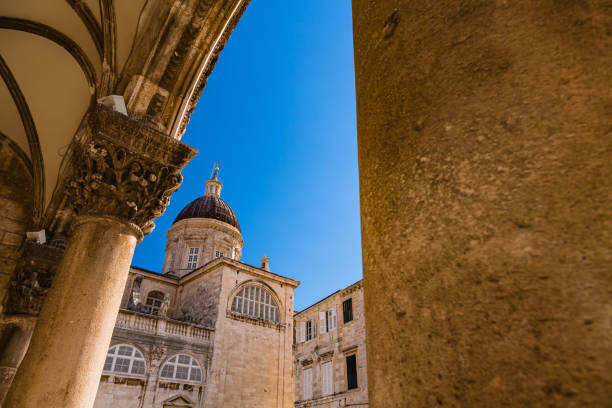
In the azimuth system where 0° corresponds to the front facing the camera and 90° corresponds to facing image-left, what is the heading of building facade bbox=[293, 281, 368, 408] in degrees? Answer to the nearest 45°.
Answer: approximately 45°

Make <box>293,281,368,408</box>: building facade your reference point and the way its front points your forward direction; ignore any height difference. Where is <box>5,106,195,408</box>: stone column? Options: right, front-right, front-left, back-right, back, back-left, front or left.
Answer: front-left

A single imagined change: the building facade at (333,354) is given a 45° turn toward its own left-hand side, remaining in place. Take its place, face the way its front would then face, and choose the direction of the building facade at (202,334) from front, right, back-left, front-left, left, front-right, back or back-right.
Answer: right
